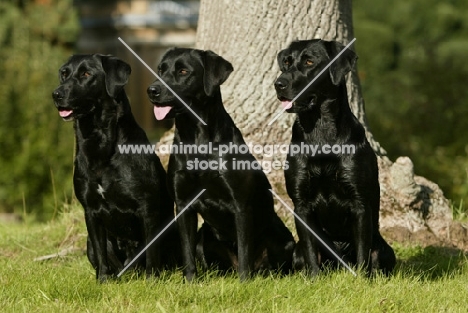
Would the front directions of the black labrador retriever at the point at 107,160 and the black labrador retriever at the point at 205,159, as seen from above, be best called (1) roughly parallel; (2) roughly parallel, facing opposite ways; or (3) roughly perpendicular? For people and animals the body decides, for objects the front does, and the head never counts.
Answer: roughly parallel

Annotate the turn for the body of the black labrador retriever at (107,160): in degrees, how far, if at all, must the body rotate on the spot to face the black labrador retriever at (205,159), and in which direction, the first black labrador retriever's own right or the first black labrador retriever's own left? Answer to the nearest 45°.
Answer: approximately 135° to the first black labrador retriever's own left

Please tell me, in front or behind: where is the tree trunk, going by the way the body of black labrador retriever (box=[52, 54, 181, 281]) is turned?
behind

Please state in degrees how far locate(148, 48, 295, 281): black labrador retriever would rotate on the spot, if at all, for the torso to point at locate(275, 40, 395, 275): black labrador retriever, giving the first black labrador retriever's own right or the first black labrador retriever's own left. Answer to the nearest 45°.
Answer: approximately 135° to the first black labrador retriever's own left

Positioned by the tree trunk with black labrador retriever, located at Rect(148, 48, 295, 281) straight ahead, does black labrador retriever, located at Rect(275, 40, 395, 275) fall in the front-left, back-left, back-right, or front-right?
front-left

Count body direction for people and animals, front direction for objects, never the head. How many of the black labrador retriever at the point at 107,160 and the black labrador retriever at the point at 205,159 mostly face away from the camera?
0

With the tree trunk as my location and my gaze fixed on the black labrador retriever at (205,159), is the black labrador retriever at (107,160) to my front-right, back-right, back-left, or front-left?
front-right

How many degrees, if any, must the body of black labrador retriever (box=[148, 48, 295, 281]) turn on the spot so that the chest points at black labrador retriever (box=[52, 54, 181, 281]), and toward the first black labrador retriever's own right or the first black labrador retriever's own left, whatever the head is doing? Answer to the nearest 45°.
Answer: approximately 45° to the first black labrador retriever's own right

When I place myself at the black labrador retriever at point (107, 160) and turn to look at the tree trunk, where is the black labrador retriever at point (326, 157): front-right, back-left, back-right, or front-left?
front-right

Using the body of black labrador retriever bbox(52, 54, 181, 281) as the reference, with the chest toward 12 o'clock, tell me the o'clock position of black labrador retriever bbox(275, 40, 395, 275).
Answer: black labrador retriever bbox(275, 40, 395, 275) is roughly at 8 o'clock from black labrador retriever bbox(52, 54, 181, 281).

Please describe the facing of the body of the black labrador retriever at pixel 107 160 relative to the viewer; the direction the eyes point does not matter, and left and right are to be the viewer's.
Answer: facing the viewer and to the left of the viewer
